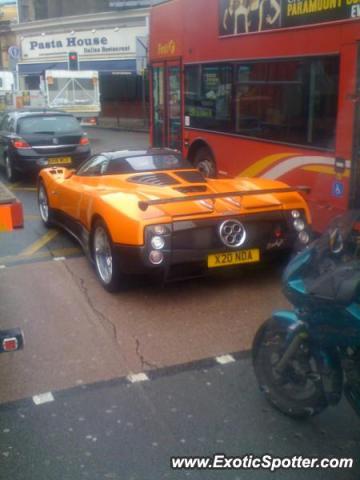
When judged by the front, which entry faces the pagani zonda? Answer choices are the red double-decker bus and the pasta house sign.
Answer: the pasta house sign

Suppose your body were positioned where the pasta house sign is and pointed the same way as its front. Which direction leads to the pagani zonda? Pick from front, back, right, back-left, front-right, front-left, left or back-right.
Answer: front

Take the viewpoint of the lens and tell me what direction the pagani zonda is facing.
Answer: facing away from the viewer and to the left of the viewer

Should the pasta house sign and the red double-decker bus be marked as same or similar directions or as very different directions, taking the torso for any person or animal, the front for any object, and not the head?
very different directions

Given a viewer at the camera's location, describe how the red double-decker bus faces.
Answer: facing away from the viewer and to the left of the viewer

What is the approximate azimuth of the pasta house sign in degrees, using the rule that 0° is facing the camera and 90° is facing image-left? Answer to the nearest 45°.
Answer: approximately 0°

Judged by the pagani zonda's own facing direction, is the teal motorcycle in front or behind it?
behind

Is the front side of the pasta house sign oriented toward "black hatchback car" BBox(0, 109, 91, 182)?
yes

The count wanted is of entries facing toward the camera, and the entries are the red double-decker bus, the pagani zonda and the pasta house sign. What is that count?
1

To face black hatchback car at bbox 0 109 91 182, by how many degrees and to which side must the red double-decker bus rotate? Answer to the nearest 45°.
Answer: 0° — it already faces it

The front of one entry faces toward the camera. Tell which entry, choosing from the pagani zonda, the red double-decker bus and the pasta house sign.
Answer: the pasta house sign

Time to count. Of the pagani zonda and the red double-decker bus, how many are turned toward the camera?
0

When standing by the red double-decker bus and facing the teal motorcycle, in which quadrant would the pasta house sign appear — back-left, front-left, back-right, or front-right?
back-right

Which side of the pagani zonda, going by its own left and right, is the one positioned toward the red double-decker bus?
right
